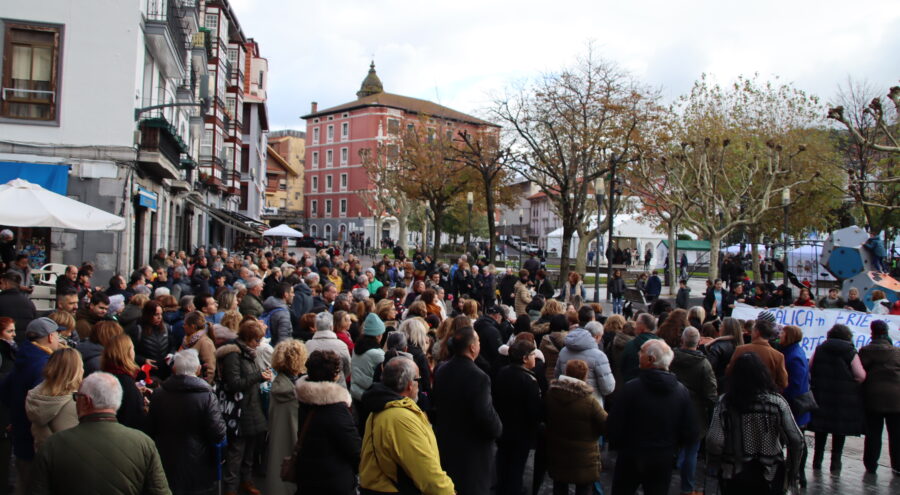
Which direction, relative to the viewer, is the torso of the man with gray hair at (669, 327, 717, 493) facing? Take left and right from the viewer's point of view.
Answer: facing away from the viewer

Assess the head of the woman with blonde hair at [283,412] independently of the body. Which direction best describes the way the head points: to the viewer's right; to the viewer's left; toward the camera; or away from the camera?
away from the camera

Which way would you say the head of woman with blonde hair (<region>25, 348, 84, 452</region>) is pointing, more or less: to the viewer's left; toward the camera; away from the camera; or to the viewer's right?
away from the camera

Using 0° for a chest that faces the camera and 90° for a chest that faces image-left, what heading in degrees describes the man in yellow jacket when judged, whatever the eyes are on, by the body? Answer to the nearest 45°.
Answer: approximately 225°

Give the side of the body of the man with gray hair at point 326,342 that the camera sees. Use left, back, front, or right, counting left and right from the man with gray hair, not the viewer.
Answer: back

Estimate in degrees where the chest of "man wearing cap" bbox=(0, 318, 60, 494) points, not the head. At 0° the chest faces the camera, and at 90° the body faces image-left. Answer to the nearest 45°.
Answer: approximately 225°

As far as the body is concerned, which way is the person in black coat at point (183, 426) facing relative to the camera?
away from the camera

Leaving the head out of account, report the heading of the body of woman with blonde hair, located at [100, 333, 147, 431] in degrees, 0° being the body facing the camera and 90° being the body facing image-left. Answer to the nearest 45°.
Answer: approximately 225°

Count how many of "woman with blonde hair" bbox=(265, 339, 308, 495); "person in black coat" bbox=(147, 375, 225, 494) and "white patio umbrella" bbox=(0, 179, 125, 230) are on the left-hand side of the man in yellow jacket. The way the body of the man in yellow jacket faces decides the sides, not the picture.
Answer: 3
